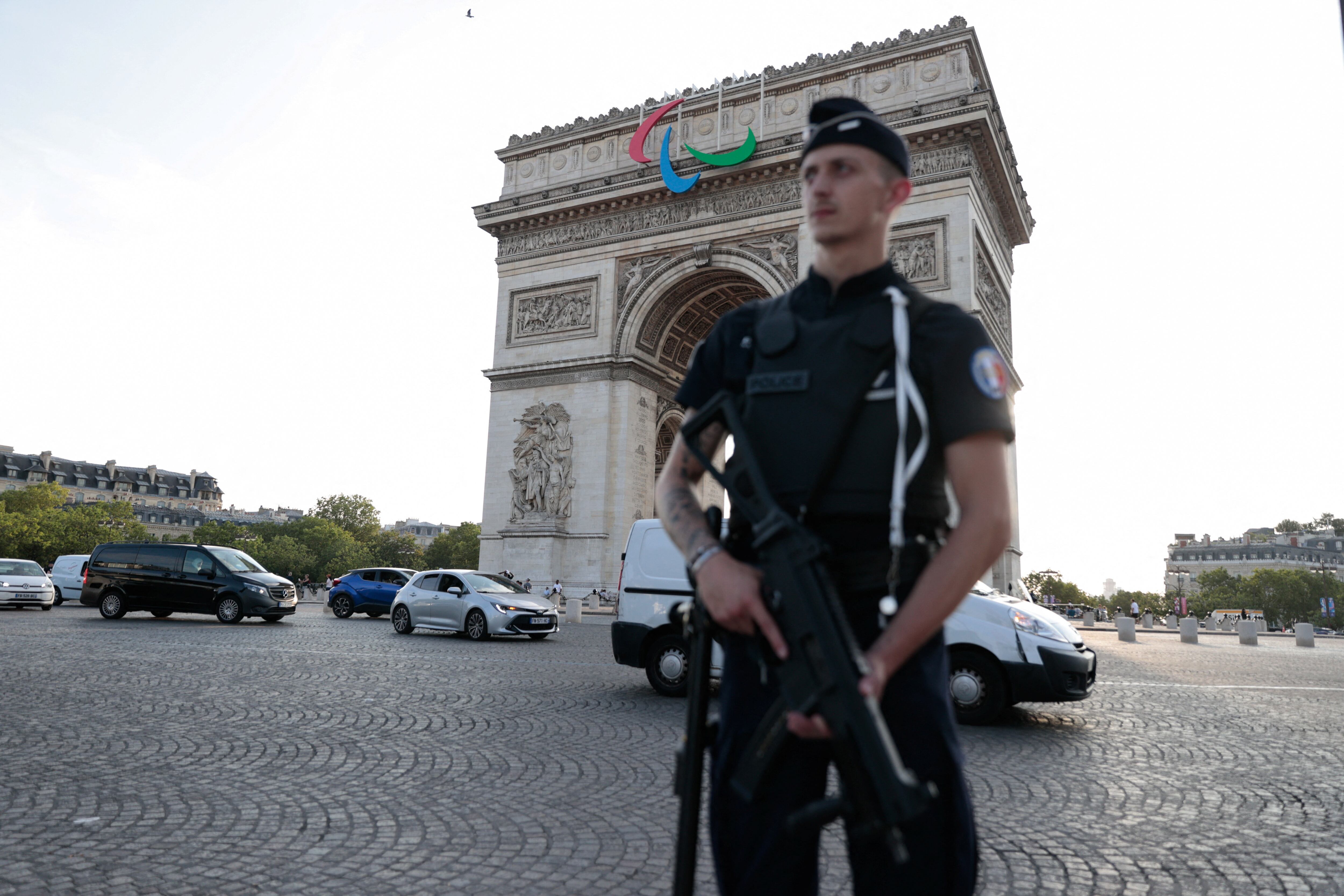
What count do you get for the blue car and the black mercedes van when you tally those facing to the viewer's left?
0

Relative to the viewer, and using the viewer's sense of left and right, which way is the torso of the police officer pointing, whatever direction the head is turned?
facing the viewer and to the left of the viewer

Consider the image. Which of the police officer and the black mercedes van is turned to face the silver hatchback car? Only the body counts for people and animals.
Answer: the black mercedes van

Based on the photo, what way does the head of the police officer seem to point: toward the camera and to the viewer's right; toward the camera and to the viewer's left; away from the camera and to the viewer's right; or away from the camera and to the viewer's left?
toward the camera and to the viewer's left

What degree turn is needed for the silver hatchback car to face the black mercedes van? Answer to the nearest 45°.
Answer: approximately 180°

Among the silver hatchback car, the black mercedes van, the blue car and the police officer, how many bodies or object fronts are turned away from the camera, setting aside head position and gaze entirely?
0

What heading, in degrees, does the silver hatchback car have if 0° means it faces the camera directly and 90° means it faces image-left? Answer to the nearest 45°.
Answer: approximately 315°

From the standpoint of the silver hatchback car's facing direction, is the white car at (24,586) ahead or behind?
behind

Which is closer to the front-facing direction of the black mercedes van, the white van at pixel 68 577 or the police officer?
the police officer

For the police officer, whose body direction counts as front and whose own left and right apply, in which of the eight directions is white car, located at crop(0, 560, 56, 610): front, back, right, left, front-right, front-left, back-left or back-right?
right

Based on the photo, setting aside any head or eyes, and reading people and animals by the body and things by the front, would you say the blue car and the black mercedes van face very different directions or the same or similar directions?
same or similar directions

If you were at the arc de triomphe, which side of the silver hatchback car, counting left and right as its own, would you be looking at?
left

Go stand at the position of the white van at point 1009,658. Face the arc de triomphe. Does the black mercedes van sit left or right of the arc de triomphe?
left

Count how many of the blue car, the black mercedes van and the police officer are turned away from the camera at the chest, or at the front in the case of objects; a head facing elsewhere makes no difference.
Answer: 0

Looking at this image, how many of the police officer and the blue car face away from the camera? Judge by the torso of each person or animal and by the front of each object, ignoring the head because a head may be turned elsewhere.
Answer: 0

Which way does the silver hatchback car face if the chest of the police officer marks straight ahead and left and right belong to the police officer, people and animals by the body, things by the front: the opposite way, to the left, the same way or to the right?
to the left

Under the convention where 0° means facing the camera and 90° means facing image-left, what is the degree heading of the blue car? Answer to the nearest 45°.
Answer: approximately 315°

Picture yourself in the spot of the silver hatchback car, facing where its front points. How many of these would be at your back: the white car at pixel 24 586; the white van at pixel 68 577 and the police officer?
2

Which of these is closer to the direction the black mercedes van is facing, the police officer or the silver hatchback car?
the silver hatchback car
